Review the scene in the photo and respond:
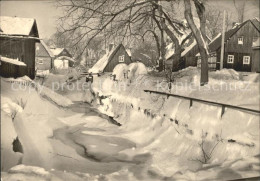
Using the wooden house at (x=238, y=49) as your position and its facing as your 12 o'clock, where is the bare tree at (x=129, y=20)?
The bare tree is roughly at 2 o'clock from the wooden house.

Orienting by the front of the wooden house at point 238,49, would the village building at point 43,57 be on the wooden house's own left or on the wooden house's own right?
on the wooden house's own right

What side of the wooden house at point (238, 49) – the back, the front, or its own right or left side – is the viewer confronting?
front

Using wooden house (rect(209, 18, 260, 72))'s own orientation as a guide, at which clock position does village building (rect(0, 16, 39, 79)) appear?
The village building is roughly at 2 o'clock from the wooden house.
